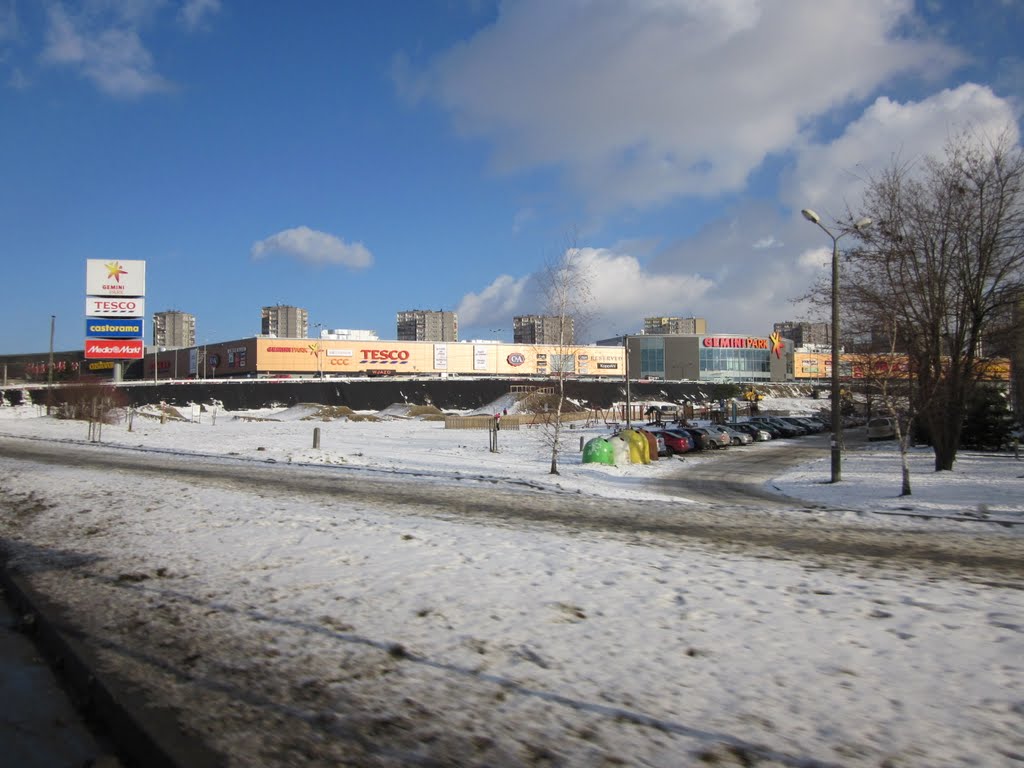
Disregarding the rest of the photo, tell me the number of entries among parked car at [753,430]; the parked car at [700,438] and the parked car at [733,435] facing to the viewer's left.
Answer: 0

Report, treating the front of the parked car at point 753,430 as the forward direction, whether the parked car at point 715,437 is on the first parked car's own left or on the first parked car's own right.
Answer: on the first parked car's own right

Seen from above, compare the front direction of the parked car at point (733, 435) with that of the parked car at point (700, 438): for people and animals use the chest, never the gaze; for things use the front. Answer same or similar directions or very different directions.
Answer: same or similar directions

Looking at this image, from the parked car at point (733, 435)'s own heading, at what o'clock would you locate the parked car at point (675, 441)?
the parked car at point (675, 441) is roughly at 2 o'clock from the parked car at point (733, 435).

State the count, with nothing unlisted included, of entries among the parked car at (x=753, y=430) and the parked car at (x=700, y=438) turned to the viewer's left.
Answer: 0

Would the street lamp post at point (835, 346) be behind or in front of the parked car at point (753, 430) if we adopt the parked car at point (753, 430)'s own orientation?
in front

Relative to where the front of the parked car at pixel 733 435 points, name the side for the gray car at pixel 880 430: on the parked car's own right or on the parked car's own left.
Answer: on the parked car's own left

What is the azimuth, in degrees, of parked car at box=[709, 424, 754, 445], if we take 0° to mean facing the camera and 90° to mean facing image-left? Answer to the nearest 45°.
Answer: approximately 315°

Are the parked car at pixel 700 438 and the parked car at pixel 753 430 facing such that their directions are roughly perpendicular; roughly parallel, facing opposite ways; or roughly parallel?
roughly parallel

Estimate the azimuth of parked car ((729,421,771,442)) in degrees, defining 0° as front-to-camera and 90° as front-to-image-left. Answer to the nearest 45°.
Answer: approximately 315°

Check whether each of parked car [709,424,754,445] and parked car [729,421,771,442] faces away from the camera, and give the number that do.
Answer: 0

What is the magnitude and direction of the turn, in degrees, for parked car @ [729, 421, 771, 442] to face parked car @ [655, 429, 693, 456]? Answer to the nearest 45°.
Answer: approximately 45° to its right

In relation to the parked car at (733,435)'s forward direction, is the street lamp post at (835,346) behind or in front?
in front
